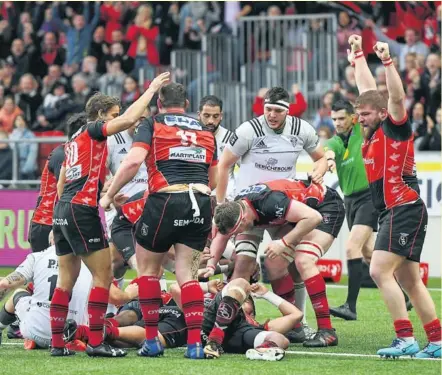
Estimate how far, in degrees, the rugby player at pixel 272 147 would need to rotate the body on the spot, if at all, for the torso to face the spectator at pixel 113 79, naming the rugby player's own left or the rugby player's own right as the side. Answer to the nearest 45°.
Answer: approximately 180°

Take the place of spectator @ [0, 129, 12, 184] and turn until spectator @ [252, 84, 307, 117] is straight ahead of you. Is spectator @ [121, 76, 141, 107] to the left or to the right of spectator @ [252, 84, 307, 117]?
left

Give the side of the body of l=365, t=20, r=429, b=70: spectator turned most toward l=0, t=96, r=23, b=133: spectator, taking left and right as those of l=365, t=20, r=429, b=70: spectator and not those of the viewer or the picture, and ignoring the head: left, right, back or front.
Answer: right

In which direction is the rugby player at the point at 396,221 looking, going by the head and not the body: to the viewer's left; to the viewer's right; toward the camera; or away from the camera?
to the viewer's left

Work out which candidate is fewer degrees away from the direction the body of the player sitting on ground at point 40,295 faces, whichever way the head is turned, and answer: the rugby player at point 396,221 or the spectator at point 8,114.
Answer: the spectator

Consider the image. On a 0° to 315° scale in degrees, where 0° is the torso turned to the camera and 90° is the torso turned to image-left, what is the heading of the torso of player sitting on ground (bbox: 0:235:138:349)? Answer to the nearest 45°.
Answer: approximately 180°

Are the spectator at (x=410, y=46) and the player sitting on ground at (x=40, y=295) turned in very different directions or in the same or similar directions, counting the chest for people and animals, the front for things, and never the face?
very different directions

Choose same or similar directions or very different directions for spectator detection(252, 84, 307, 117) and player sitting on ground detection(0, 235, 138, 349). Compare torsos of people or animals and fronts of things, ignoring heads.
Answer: very different directions
